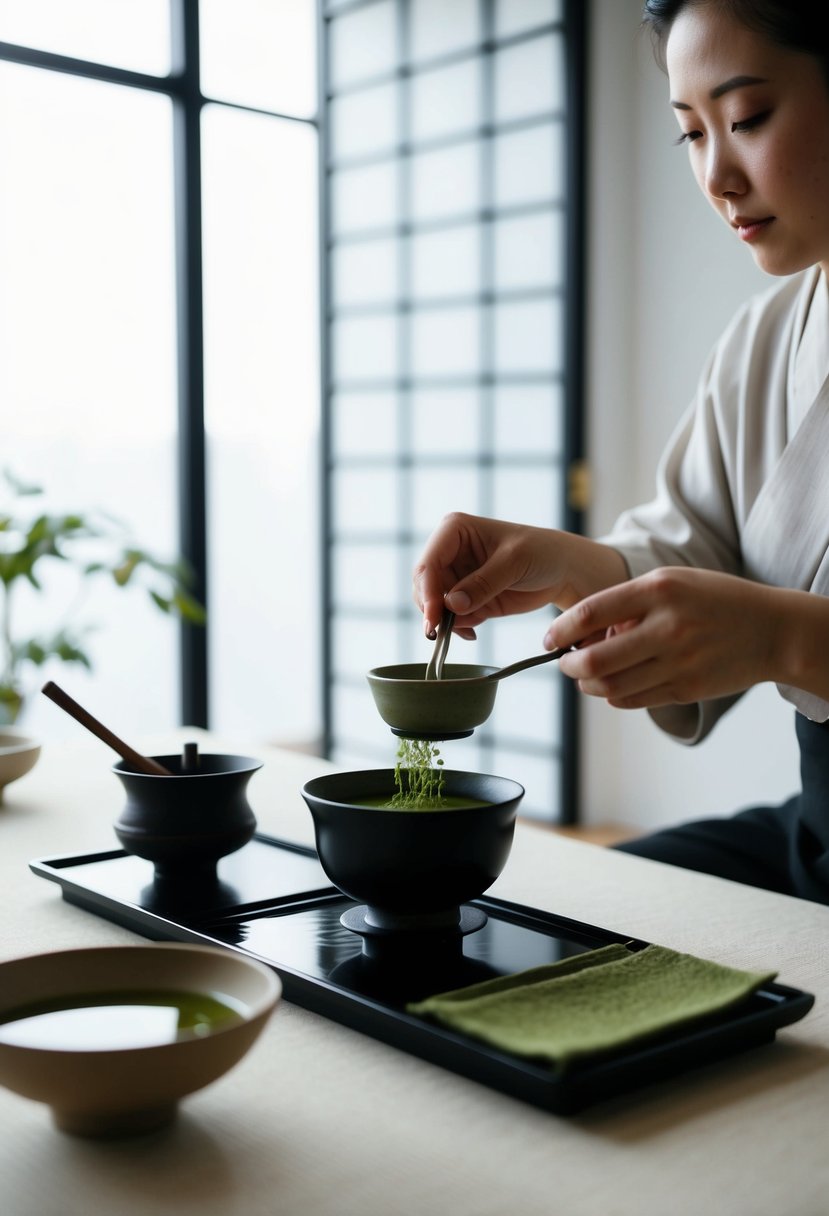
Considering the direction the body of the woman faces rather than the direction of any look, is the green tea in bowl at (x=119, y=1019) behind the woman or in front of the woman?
in front

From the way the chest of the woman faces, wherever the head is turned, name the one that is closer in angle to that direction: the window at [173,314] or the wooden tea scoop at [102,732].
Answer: the wooden tea scoop

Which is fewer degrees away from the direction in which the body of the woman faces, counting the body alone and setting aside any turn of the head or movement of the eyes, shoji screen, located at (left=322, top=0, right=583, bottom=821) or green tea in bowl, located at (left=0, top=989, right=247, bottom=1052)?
the green tea in bowl

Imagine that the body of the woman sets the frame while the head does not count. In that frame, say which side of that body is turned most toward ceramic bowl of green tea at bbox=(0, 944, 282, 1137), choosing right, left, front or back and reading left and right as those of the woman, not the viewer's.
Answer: front

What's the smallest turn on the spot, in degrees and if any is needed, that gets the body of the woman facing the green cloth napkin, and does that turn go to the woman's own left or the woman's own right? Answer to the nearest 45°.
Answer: approximately 45° to the woman's own left

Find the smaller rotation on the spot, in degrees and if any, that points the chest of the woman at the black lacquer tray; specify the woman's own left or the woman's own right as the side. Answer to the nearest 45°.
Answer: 0° — they already face it

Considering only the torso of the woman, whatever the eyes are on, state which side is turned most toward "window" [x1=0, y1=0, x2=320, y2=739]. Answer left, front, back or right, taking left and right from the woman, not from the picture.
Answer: right

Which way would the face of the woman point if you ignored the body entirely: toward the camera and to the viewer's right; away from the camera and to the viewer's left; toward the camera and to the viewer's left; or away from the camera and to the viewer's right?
toward the camera and to the viewer's left

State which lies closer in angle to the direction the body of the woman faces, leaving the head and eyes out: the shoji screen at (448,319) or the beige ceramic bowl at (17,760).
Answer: the beige ceramic bowl

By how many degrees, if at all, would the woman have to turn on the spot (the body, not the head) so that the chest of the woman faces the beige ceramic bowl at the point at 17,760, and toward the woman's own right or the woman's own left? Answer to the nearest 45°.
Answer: approximately 45° to the woman's own right

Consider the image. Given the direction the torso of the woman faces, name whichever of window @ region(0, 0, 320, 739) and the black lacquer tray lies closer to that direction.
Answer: the black lacquer tray

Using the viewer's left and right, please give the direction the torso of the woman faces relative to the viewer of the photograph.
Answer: facing the viewer and to the left of the viewer

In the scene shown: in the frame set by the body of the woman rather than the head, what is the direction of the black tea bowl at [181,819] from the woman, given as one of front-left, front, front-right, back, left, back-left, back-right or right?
front

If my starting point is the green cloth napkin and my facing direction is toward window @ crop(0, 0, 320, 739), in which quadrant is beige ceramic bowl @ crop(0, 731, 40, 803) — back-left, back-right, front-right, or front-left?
front-left

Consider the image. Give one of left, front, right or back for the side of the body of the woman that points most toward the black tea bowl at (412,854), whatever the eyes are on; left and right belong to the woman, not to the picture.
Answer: front
